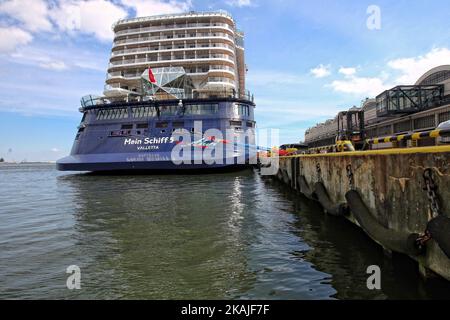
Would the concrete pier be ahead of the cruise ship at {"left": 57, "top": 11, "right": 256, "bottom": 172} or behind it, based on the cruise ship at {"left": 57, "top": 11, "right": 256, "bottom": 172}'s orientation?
behind

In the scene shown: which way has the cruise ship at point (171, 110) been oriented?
away from the camera
